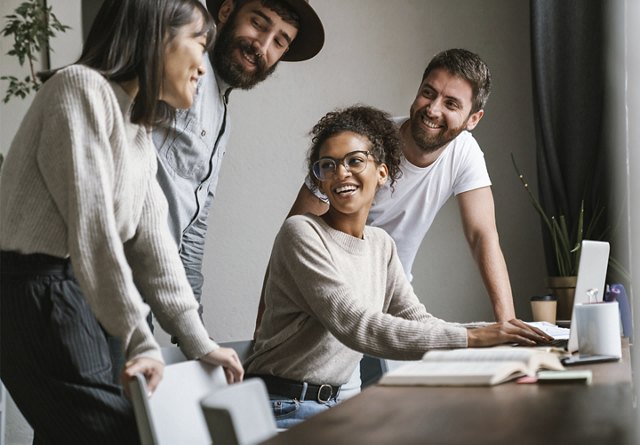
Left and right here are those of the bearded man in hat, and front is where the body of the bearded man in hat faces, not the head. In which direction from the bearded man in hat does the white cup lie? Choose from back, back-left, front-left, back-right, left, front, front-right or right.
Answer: front

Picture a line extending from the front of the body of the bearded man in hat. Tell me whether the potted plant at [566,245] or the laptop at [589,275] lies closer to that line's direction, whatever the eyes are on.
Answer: the laptop

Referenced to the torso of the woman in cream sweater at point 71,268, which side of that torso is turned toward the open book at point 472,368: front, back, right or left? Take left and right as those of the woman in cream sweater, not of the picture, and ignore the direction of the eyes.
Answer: front

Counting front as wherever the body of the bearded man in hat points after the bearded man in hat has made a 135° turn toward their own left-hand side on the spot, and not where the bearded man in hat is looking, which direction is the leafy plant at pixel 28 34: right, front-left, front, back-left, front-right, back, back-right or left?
front-left

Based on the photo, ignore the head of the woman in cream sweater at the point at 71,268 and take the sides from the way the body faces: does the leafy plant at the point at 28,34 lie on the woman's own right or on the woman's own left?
on the woman's own left

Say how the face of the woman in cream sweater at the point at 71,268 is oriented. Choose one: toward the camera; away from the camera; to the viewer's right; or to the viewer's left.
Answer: to the viewer's right

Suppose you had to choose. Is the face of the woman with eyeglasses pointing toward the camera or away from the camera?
toward the camera

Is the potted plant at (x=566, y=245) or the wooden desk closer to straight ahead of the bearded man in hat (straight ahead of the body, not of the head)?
the wooden desk

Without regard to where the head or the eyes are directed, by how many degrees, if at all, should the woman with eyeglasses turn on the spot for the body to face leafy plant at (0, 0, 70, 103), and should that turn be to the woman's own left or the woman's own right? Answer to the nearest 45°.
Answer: approximately 180°

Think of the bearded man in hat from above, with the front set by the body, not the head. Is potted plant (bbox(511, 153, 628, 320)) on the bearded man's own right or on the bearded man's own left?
on the bearded man's own left

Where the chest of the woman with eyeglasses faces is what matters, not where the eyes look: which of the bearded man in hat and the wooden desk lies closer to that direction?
the wooden desk

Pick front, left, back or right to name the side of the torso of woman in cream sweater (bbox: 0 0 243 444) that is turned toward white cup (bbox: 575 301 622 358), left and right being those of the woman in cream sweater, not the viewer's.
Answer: front

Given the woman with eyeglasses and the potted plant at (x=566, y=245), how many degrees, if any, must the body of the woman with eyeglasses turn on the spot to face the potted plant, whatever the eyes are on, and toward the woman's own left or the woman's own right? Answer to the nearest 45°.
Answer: approximately 90° to the woman's own left

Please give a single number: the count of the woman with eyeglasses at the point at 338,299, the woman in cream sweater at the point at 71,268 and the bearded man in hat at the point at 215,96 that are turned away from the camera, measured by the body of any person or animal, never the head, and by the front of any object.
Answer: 0

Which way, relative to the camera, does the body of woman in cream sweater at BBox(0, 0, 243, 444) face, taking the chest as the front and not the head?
to the viewer's right

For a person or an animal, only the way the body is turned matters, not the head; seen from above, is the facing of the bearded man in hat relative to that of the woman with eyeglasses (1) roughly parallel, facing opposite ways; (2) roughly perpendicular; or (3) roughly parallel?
roughly parallel

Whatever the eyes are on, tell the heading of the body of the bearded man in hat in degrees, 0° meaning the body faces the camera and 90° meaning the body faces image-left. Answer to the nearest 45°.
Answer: approximately 315°

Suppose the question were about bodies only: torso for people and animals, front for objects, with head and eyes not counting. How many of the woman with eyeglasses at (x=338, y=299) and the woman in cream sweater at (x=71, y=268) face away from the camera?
0
